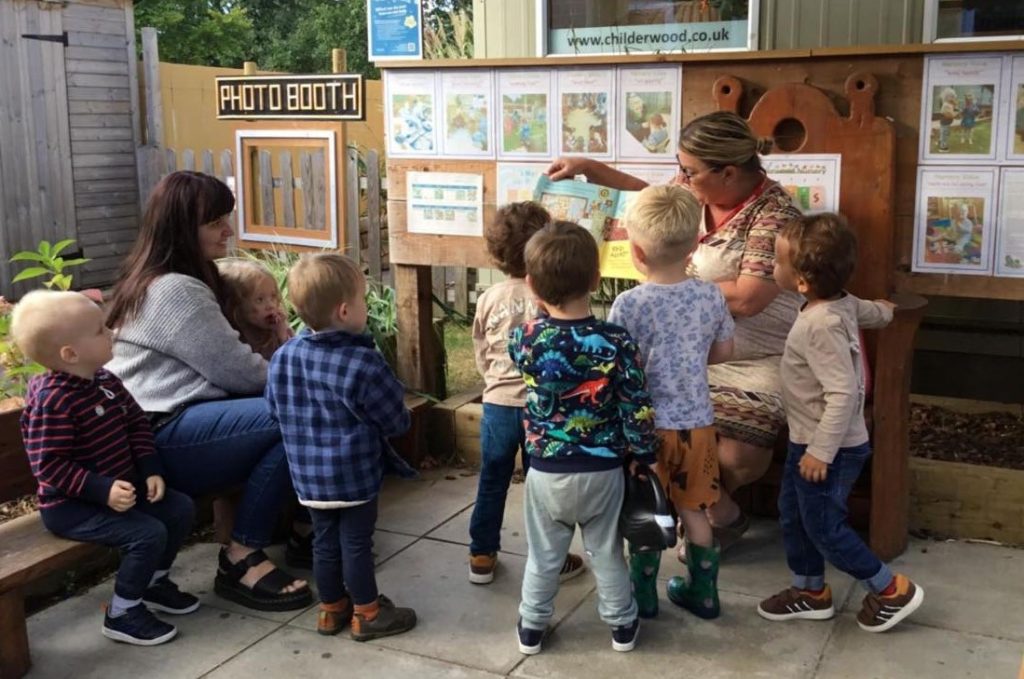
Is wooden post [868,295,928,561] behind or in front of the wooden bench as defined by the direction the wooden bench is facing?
in front

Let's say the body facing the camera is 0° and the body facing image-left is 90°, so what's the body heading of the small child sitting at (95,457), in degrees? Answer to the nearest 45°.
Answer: approximately 315°

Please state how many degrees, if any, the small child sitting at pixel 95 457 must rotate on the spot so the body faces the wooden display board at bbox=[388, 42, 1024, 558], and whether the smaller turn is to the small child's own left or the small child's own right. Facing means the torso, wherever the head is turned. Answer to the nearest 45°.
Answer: approximately 45° to the small child's own left

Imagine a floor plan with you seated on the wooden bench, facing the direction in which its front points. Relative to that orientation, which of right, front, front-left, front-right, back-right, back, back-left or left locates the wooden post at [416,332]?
left

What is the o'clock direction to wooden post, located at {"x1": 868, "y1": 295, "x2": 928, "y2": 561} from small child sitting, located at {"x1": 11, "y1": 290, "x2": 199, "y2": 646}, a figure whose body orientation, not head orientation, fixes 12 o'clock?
The wooden post is roughly at 11 o'clock from the small child sitting.

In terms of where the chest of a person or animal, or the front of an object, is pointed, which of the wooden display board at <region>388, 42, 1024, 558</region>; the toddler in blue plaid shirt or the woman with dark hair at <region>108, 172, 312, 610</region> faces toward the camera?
the wooden display board

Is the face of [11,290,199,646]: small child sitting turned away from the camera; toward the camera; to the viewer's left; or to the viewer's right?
to the viewer's right

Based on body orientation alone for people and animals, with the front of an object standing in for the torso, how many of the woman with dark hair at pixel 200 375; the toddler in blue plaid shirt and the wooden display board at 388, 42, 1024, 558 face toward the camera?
1

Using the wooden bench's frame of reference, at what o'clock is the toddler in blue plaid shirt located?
The toddler in blue plaid shirt is roughly at 11 o'clock from the wooden bench.

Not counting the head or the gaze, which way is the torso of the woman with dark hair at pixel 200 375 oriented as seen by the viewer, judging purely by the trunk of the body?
to the viewer's right

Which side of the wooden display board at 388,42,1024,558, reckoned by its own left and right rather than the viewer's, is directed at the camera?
front

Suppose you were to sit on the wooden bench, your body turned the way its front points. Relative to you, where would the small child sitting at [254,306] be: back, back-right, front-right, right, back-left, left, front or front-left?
left

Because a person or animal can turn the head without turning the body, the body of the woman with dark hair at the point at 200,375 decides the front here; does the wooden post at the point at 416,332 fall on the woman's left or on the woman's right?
on the woman's left

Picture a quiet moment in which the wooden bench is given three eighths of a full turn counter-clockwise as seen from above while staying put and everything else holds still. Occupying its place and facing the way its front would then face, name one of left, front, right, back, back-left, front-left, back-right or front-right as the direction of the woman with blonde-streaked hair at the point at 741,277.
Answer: right

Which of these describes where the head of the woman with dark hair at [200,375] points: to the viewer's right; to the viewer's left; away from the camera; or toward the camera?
to the viewer's right

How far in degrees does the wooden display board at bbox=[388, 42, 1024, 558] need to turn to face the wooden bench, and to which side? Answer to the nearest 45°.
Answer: approximately 45° to its right

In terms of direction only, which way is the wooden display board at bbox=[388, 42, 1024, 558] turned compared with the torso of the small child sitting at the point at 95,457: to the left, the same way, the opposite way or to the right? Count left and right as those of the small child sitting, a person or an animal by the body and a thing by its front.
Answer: to the right
